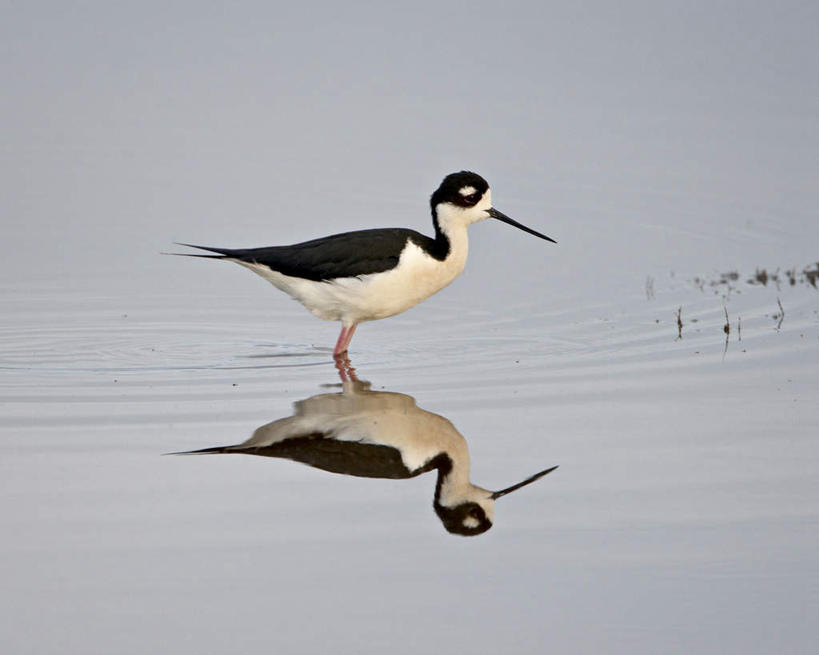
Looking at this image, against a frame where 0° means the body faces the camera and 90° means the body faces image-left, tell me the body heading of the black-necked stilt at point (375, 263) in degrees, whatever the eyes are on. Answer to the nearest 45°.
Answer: approximately 270°
